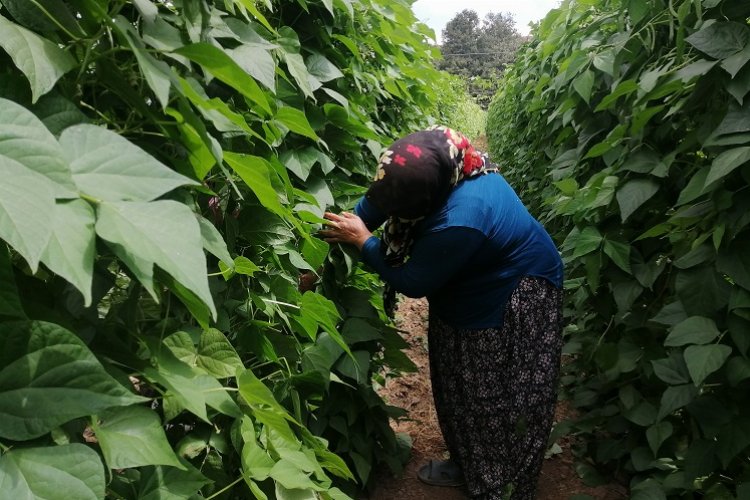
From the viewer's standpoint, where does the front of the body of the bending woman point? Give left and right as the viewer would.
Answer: facing to the left of the viewer

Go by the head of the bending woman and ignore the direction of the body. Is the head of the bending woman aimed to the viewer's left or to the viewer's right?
to the viewer's left
